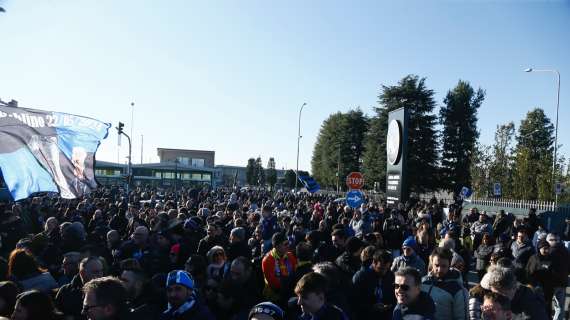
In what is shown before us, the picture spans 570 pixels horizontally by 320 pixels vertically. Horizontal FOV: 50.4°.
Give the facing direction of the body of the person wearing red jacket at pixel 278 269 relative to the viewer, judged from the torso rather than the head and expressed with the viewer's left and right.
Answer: facing the viewer and to the right of the viewer

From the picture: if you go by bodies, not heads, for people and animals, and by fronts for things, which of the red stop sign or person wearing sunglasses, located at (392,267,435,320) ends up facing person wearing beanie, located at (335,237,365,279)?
the red stop sign

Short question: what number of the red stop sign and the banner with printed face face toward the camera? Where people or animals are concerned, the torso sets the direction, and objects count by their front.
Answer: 2

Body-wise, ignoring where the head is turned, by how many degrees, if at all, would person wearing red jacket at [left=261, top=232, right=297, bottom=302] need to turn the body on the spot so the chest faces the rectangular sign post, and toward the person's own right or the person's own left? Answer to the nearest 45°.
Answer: approximately 135° to the person's own left

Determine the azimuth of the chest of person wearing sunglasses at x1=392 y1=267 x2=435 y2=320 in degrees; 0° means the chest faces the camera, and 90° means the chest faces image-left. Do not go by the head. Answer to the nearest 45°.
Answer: approximately 45°

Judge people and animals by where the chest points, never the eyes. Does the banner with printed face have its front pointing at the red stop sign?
no

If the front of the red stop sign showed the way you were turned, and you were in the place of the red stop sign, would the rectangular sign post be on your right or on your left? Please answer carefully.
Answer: on your left

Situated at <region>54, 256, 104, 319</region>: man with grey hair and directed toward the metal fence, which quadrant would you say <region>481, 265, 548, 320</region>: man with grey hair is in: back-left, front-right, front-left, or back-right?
front-right

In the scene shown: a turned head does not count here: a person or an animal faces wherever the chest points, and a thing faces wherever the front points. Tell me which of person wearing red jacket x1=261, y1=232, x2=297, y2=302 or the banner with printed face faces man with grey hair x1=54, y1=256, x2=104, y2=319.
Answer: the banner with printed face

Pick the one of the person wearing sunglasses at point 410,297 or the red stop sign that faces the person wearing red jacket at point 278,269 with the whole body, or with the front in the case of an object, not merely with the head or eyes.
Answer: the red stop sign

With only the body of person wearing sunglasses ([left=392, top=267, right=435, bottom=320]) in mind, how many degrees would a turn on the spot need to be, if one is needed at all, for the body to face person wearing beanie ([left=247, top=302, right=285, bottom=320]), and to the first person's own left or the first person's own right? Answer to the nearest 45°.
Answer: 0° — they already face them

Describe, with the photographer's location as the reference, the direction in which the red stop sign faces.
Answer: facing the viewer

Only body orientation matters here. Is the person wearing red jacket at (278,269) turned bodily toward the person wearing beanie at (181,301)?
no

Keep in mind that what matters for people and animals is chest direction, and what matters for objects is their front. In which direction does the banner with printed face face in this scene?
toward the camera
